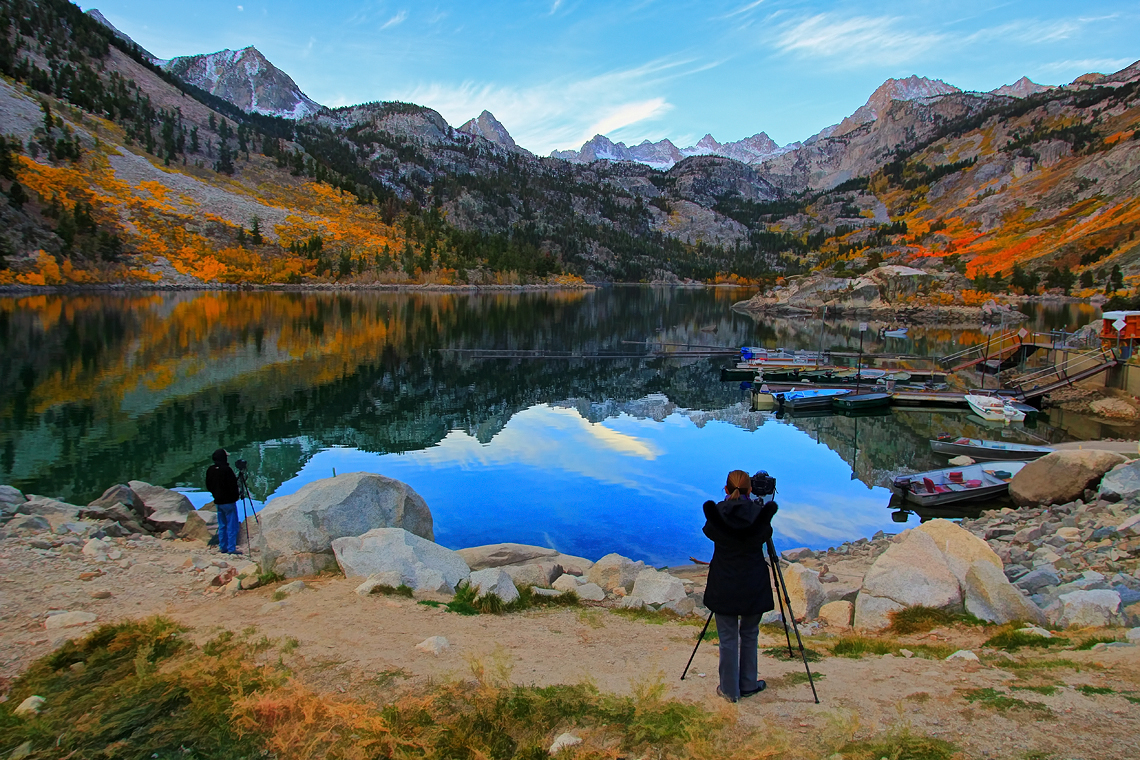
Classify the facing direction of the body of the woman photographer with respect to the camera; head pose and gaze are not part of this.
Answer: away from the camera

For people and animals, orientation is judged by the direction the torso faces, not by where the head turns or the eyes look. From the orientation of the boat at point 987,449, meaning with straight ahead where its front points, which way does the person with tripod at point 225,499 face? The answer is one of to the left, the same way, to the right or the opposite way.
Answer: to the left

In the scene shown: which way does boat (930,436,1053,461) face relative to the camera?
to the viewer's right

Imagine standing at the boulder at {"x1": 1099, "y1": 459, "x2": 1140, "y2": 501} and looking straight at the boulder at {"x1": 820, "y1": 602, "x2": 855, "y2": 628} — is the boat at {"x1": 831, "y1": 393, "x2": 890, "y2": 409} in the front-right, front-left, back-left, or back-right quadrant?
back-right

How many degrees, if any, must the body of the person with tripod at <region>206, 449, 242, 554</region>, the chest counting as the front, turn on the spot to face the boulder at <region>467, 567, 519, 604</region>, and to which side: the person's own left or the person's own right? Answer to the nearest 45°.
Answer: approximately 90° to the person's own right

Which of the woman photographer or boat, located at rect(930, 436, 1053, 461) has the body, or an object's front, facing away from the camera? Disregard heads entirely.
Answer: the woman photographer

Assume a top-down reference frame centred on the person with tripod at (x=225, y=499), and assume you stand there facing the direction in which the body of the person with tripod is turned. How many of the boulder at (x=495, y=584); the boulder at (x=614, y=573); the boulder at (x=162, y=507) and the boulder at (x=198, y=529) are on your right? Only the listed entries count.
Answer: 2

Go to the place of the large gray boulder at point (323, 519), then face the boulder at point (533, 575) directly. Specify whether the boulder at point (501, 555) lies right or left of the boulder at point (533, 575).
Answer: left

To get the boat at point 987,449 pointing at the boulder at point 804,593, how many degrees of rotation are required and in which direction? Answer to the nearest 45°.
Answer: approximately 90° to its right

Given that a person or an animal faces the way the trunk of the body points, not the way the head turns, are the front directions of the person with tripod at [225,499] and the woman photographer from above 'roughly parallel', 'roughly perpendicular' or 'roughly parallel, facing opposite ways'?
roughly parallel

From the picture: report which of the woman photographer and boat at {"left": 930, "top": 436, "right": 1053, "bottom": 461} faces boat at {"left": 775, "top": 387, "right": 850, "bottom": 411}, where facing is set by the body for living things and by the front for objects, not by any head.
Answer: the woman photographer

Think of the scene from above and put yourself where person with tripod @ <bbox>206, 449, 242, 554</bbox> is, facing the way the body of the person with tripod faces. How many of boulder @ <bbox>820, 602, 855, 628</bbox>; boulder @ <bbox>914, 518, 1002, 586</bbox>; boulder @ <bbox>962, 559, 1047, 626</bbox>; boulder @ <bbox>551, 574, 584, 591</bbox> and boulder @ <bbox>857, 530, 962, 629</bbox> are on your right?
5

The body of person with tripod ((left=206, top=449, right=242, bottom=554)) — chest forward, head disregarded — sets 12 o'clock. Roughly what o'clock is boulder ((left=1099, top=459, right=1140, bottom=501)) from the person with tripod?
The boulder is roughly at 2 o'clock from the person with tripod.

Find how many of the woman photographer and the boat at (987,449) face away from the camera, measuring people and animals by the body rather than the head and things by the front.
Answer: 1
